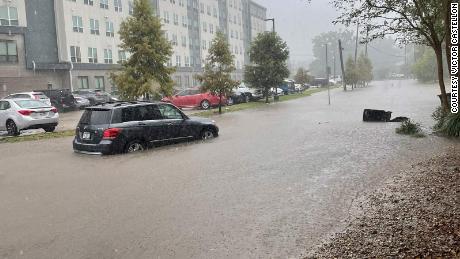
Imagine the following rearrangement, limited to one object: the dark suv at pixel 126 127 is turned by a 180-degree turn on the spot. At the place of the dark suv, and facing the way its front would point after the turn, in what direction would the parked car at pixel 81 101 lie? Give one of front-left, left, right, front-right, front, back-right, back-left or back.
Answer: back-right

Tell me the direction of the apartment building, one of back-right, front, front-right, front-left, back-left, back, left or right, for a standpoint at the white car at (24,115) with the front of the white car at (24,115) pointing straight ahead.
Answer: front-right

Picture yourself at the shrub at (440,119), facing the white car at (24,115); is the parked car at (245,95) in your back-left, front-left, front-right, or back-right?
front-right

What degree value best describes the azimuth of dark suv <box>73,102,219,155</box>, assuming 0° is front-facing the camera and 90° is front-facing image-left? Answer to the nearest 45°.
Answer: approximately 225°

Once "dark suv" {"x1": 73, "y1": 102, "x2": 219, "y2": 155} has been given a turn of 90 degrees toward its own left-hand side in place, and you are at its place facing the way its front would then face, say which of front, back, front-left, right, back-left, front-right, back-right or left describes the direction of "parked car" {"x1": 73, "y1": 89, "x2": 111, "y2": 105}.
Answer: front-right

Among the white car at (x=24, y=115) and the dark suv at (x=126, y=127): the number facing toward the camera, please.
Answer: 0

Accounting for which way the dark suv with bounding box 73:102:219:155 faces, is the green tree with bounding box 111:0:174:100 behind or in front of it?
in front

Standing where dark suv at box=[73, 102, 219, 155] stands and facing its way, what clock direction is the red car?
The red car is roughly at 11 o'clock from the dark suv.

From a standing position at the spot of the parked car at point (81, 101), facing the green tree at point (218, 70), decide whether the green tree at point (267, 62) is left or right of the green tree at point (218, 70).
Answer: left

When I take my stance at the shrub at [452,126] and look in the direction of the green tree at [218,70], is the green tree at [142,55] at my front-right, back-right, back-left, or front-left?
front-left

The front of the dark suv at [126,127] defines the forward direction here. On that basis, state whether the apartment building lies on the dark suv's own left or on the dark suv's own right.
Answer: on the dark suv's own left

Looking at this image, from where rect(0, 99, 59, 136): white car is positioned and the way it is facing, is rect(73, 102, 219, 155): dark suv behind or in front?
behind

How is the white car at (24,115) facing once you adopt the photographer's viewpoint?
facing away from the viewer and to the left of the viewer

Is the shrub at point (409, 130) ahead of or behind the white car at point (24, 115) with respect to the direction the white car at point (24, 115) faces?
behind

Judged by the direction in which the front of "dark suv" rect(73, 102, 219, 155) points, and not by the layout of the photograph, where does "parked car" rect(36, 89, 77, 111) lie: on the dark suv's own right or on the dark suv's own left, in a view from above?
on the dark suv's own left
